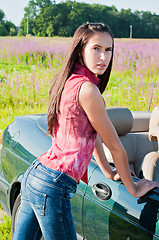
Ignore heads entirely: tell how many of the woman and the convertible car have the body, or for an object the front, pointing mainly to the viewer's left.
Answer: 0

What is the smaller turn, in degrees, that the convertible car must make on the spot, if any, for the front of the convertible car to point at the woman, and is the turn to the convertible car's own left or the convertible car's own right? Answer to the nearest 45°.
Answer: approximately 45° to the convertible car's own right

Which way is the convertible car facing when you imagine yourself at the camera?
facing the viewer and to the right of the viewer

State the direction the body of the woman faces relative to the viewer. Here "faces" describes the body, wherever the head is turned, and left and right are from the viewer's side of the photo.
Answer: facing away from the viewer and to the right of the viewer
